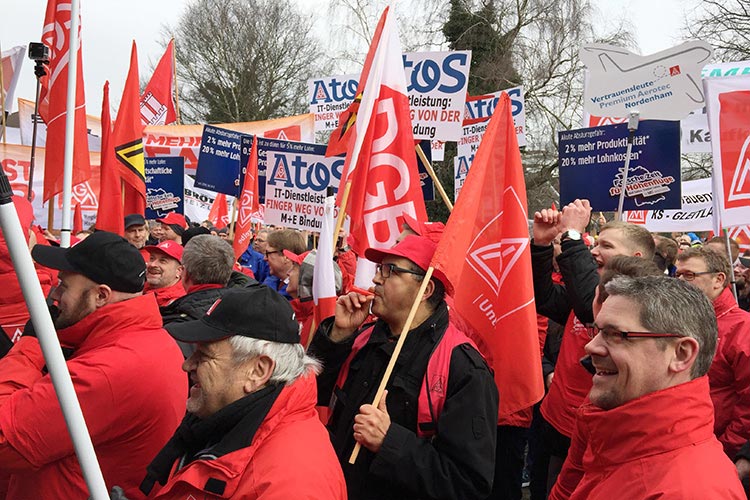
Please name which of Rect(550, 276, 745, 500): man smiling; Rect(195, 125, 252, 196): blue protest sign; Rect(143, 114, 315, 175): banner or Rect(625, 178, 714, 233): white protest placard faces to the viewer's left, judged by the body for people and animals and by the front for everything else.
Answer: the man smiling

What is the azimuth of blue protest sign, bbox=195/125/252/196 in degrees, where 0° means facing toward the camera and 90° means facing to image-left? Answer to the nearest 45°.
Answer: approximately 0°

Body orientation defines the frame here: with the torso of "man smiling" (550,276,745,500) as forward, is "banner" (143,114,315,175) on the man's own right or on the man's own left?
on the man's own right

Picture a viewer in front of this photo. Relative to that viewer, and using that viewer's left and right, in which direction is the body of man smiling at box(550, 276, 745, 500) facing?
facing to the left of the viewer
